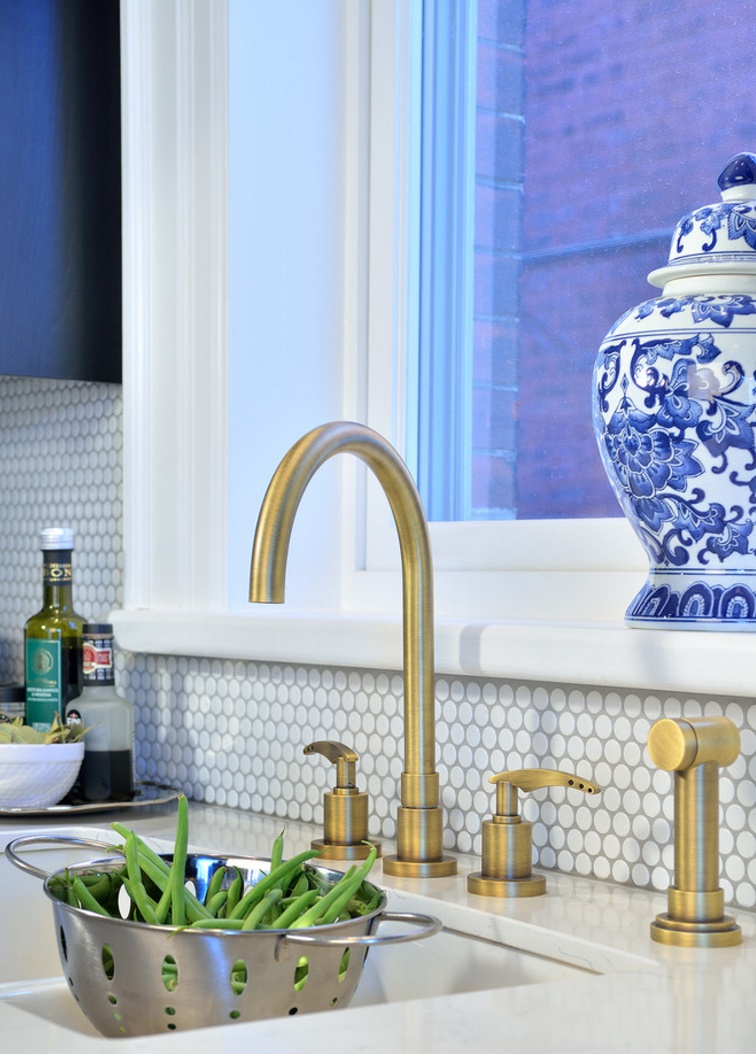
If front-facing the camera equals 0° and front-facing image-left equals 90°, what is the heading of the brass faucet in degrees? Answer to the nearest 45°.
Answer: approximately 45°

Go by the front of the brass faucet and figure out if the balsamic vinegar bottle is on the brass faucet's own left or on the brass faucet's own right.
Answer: on the brass faucet's own right
